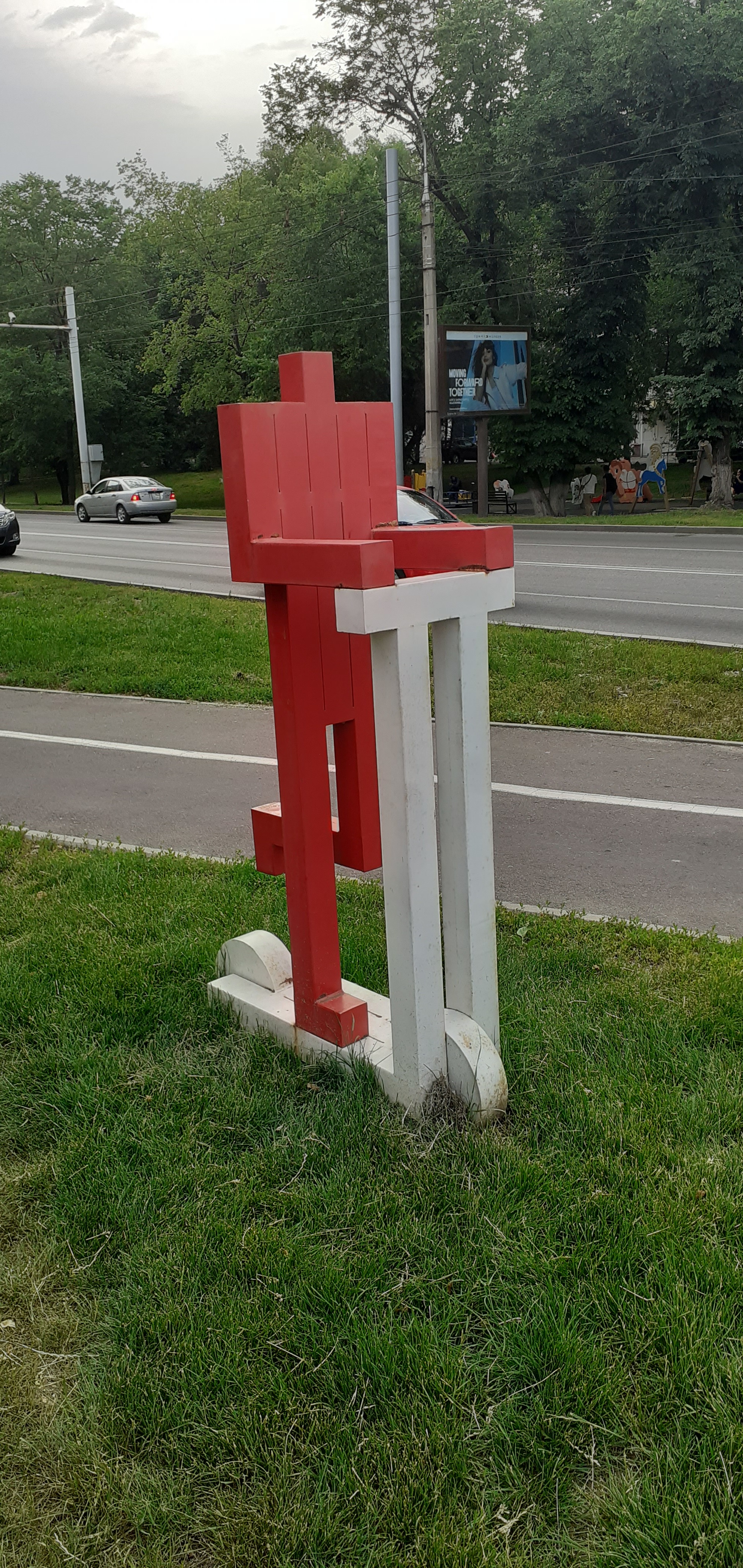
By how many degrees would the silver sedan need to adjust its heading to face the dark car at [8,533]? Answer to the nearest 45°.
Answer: approximately 135° to its left

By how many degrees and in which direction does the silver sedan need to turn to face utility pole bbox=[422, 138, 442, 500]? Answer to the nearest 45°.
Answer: approximately 180°

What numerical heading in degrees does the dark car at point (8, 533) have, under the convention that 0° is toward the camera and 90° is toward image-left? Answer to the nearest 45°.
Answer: approximately 315°

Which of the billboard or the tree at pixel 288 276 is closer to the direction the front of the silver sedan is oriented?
the tree

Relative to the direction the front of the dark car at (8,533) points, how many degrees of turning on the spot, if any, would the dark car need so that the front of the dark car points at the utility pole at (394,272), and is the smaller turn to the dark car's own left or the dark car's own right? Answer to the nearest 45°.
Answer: approximately 90° to the dark car's own left
